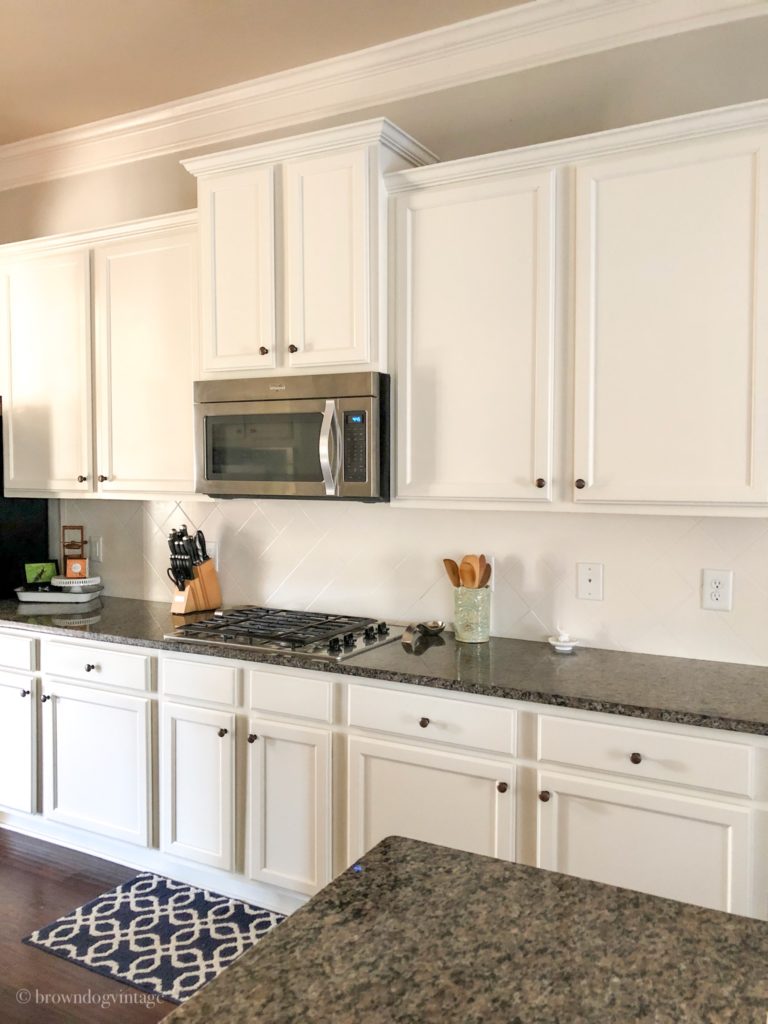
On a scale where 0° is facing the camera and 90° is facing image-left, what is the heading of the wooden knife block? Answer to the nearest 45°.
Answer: approximately 45°

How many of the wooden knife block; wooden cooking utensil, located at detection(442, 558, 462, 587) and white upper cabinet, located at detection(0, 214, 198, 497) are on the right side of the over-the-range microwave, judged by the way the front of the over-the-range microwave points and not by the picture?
2

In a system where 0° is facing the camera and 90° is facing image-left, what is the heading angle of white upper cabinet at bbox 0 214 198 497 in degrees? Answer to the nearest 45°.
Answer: approximately 45°

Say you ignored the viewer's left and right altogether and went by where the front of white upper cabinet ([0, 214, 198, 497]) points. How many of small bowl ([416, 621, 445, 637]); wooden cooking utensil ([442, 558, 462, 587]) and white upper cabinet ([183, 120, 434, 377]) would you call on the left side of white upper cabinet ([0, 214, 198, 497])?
3

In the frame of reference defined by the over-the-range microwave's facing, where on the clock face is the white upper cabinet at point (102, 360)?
The white upper cabinet is roughly at 3 o'clock from the over-the-range microwave.
